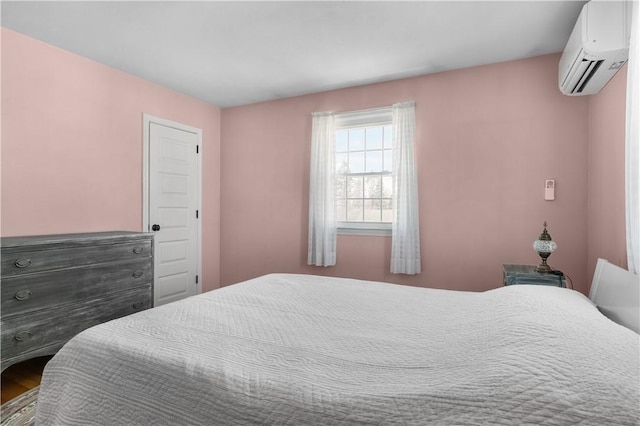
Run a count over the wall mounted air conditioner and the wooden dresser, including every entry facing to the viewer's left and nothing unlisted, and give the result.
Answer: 1

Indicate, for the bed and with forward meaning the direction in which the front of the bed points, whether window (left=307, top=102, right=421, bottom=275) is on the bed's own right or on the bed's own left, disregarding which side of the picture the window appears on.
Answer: on the bed's own right

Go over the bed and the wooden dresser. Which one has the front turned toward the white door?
the bed

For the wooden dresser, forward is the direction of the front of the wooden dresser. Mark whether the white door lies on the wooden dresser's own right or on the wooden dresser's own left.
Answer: on the wooden dresser's own left

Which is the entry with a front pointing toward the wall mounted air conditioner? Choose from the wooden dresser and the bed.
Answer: the wooden dresser

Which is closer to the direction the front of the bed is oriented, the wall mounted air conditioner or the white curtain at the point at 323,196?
the white curtain

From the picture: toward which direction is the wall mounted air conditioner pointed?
to the viewer's left

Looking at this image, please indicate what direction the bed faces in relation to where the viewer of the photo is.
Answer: facing away from the viewer and to the left of the viewer

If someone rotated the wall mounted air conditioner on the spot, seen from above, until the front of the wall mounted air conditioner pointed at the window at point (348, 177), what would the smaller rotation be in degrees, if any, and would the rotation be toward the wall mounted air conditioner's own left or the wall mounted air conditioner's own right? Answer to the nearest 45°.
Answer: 0° — it already faces it
